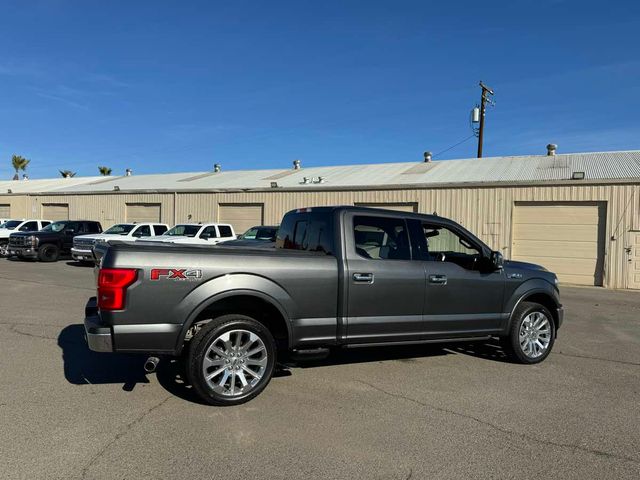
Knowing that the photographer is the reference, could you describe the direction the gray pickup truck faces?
facing away from the viewer and to the right of the viewer

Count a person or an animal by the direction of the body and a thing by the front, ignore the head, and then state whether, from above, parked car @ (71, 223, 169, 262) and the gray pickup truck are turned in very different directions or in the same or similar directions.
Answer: very different directions

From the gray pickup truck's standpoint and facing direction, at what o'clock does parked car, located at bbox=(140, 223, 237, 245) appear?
The parked car is roughly at 10 o'clock from the gray pickup truck.

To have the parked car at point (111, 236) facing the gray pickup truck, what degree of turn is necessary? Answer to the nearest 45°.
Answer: approximately 45° to its left

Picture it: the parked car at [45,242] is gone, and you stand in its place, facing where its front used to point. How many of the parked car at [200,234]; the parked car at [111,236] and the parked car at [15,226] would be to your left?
2

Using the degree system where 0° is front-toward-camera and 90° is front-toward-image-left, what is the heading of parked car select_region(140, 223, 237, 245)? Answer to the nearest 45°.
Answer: approximately 45°

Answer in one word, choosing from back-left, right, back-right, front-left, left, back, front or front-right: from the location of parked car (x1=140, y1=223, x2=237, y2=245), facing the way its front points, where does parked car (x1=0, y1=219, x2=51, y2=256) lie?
right

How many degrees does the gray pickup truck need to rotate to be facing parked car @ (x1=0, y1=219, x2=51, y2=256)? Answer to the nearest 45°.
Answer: approximately 90° to its left

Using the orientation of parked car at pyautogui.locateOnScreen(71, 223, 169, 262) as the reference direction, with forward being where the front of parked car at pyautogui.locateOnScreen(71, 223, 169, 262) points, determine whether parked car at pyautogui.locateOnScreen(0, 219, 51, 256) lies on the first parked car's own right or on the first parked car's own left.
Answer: on the first parked car's own right

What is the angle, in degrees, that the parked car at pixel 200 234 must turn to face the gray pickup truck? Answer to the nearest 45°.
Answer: approximately 45° to its left

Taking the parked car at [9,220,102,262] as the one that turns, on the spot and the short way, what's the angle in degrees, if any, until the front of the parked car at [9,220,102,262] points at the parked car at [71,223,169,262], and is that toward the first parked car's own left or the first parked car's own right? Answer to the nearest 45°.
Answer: approximately 90° to the first parked car's own left

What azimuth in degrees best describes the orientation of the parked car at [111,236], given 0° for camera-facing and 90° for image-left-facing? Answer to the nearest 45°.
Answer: approximately 45°
